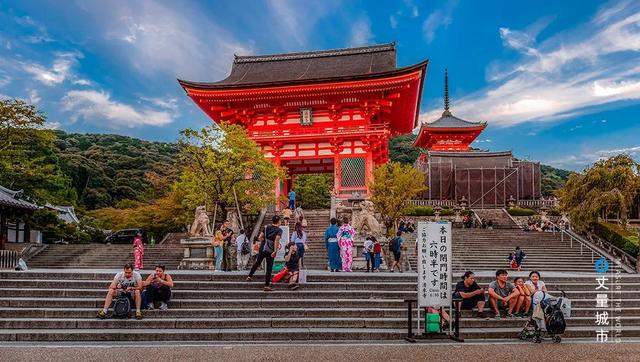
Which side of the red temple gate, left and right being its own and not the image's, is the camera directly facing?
front

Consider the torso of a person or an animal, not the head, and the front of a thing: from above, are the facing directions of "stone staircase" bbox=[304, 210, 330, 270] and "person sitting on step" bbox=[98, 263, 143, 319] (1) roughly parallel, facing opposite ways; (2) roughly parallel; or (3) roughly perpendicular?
roughly parallel

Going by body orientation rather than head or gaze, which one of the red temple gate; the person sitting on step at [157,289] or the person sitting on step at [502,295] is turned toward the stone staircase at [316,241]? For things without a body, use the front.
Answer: the red temple gate

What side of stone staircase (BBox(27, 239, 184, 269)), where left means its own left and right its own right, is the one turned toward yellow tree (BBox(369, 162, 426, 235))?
left

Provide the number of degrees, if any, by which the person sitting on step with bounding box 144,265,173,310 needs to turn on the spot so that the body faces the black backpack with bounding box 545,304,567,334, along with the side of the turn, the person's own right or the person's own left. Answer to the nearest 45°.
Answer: approximately 45° to the person's own left

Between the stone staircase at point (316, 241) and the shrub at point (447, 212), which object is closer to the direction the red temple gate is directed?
the stone staircase

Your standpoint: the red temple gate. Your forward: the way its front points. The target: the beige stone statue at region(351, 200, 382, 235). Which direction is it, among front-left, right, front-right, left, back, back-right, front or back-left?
front

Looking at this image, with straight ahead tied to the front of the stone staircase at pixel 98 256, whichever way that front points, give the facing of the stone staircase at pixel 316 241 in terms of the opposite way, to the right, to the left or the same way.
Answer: the same way

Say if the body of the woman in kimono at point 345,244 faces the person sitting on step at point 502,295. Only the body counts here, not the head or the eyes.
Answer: no

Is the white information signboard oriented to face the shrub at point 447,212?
no

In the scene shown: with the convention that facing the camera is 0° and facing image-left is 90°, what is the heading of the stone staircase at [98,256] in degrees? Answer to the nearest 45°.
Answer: approximately 0°

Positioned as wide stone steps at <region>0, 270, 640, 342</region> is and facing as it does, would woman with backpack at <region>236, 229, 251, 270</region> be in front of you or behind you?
behind
